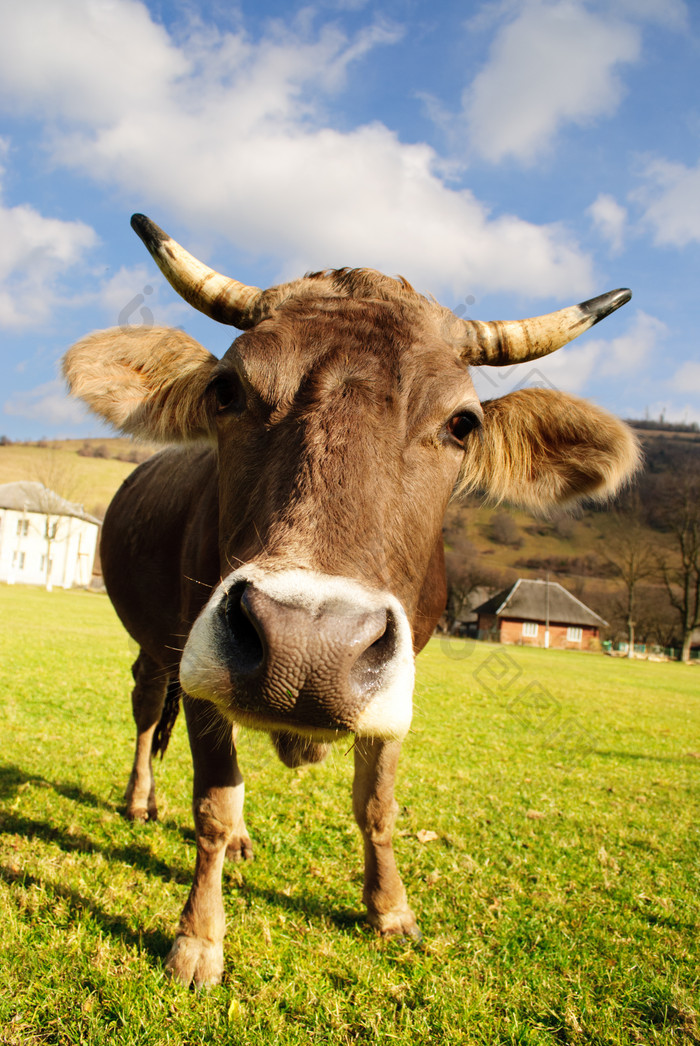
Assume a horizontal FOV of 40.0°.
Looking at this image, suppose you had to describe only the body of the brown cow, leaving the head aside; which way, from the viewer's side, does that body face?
toward the camera
